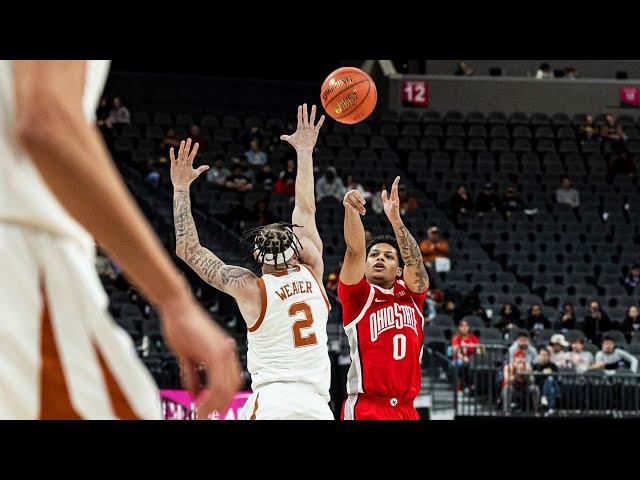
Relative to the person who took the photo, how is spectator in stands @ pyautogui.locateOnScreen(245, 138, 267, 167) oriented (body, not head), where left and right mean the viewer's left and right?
facing the viewer

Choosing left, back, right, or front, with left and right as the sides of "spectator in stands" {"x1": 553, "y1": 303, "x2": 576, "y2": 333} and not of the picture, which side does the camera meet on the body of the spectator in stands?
front

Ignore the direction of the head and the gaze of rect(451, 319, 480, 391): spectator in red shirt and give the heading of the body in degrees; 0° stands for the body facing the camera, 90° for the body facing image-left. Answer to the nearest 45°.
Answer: approximately 0°

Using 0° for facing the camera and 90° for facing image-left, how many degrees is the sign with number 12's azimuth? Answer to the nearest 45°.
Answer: approximately 0°

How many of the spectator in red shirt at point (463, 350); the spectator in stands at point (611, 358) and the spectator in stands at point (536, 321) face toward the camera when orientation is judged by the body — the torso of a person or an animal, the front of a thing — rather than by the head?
3

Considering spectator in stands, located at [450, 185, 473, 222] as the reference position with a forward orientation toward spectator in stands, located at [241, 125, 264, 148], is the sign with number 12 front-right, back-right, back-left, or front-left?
front-right

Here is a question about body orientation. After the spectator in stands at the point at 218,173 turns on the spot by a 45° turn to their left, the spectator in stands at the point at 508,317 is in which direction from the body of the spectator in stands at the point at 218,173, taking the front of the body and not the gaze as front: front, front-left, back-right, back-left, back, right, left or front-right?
front

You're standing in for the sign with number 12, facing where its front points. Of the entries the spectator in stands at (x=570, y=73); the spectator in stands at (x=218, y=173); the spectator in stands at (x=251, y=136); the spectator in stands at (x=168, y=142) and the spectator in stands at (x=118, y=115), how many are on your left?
1

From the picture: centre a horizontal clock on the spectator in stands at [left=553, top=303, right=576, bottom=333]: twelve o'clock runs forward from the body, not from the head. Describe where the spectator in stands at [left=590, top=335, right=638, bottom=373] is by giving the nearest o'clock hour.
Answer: the spectator in stands at [left=590, top=335, right=638, bottom=373] is roughly at 11 o'clock from the spectator in stands at [left=553, top=303, right=576, bottom=333].

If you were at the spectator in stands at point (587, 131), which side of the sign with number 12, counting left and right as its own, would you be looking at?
left

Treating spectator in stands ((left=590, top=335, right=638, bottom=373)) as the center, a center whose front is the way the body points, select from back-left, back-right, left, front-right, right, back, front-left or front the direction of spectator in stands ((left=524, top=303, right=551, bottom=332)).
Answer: back-right

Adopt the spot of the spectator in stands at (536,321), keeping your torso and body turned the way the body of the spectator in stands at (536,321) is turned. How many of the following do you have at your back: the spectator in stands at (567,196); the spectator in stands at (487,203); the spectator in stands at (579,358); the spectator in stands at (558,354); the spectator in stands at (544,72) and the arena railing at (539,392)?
3

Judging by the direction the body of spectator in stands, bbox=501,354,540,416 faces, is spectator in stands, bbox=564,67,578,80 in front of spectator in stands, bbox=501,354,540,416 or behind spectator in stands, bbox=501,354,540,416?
behind

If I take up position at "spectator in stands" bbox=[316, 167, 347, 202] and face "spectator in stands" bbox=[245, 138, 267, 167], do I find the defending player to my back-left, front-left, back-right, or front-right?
back-left

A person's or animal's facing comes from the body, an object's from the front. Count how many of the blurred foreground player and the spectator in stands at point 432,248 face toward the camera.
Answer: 1

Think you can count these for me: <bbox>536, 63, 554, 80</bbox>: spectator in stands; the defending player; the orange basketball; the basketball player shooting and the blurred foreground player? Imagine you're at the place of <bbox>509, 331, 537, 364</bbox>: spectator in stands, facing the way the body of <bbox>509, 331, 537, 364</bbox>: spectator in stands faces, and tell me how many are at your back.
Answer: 1

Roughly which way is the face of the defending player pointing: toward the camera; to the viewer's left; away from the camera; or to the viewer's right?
away from the camera

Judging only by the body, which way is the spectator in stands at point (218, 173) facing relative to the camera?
toward the camera
